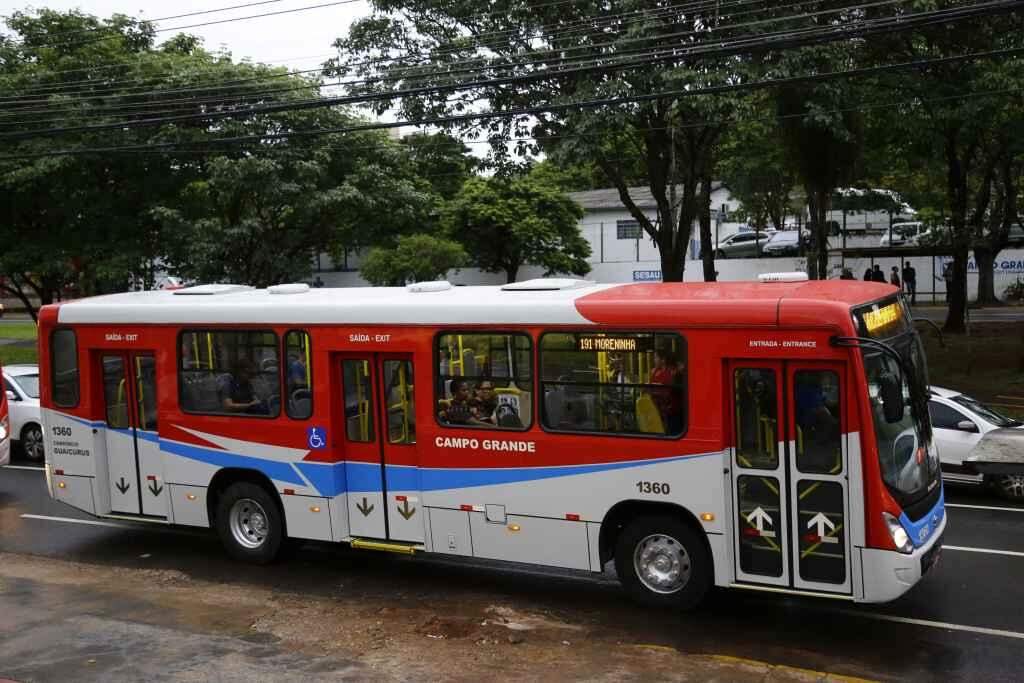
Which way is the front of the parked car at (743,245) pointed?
to the viewer's left

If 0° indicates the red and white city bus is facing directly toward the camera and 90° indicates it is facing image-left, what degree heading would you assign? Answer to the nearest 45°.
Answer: approximately 315°

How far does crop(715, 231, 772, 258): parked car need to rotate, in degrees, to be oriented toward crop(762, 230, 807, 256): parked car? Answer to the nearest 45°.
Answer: approximately 135° to its left

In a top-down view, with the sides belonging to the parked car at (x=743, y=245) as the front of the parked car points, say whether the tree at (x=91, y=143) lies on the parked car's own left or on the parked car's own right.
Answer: on the parked car's own left

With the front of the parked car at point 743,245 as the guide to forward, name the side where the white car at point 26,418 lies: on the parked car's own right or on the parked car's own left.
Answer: on the parked car's own left

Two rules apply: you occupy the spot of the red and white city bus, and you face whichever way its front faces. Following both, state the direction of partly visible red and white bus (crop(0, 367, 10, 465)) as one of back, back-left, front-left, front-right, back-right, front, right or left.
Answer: back
